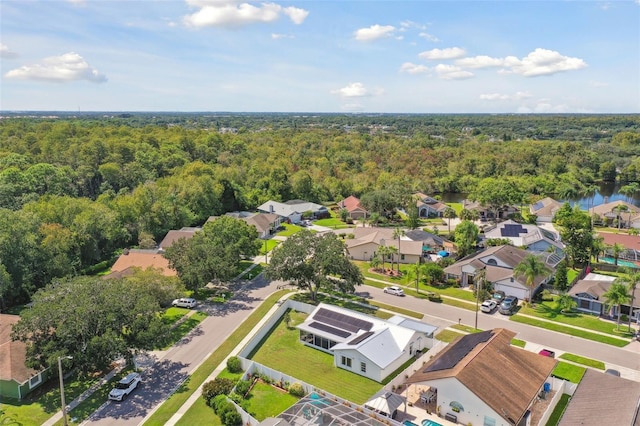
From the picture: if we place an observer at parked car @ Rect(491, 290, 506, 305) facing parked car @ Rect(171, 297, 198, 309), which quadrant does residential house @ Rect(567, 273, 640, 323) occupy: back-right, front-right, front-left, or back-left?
back-left

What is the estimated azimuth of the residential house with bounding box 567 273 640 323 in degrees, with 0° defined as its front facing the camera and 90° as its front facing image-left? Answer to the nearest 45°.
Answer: approximately 45°

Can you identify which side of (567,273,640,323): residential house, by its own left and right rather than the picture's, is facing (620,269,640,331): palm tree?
front

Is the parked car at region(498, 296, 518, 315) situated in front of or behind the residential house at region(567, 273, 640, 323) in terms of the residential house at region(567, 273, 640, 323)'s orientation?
in front

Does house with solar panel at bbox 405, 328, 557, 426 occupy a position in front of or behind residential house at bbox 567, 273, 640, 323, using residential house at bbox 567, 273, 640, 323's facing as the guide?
in front

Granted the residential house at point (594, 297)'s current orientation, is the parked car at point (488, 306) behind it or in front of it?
in front

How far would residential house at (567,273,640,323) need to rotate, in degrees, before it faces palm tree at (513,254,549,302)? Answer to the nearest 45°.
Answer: approximately 45° to its right
